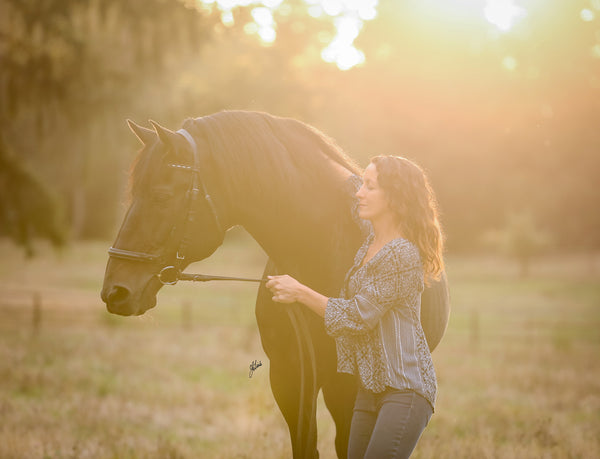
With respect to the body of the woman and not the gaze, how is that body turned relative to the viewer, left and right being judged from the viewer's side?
facing to the left of the viewer

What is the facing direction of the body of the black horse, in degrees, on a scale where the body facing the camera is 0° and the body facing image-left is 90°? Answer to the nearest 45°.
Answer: approximately 45°

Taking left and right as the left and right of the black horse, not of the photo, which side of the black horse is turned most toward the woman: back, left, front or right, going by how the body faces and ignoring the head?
left

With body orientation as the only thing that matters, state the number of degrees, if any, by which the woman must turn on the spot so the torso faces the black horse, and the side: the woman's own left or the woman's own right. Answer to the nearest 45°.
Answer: approximately 45° to the woman's own right
